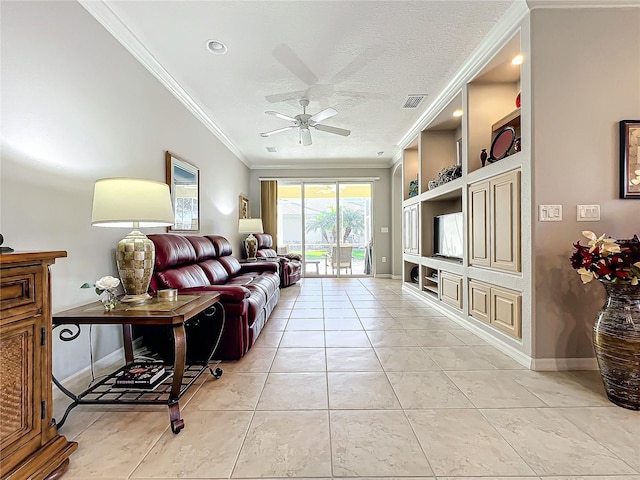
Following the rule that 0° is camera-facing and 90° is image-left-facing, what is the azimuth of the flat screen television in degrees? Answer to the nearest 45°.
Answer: approximately 45°

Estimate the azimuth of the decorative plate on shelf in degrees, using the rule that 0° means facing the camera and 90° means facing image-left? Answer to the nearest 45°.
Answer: approximately 45°

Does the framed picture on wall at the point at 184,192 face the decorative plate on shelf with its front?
yes

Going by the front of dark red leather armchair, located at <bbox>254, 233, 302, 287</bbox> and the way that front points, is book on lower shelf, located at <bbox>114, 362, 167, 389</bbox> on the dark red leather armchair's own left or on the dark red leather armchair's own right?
on the dark red leather armchair's own right

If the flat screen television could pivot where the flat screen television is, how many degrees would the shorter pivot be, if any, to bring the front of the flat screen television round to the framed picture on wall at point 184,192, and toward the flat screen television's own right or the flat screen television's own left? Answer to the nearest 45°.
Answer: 0° — it already faces it

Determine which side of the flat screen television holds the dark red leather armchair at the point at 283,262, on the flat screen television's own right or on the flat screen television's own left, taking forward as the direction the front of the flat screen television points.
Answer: on the flat screen television's own right

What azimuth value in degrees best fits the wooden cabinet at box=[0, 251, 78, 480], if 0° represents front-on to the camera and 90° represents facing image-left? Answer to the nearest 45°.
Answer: approximately 315°

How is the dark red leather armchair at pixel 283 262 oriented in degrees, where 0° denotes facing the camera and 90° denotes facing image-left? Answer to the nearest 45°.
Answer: approximately 315°

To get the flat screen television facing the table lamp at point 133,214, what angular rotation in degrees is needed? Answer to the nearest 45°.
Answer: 0° — it already faces it
